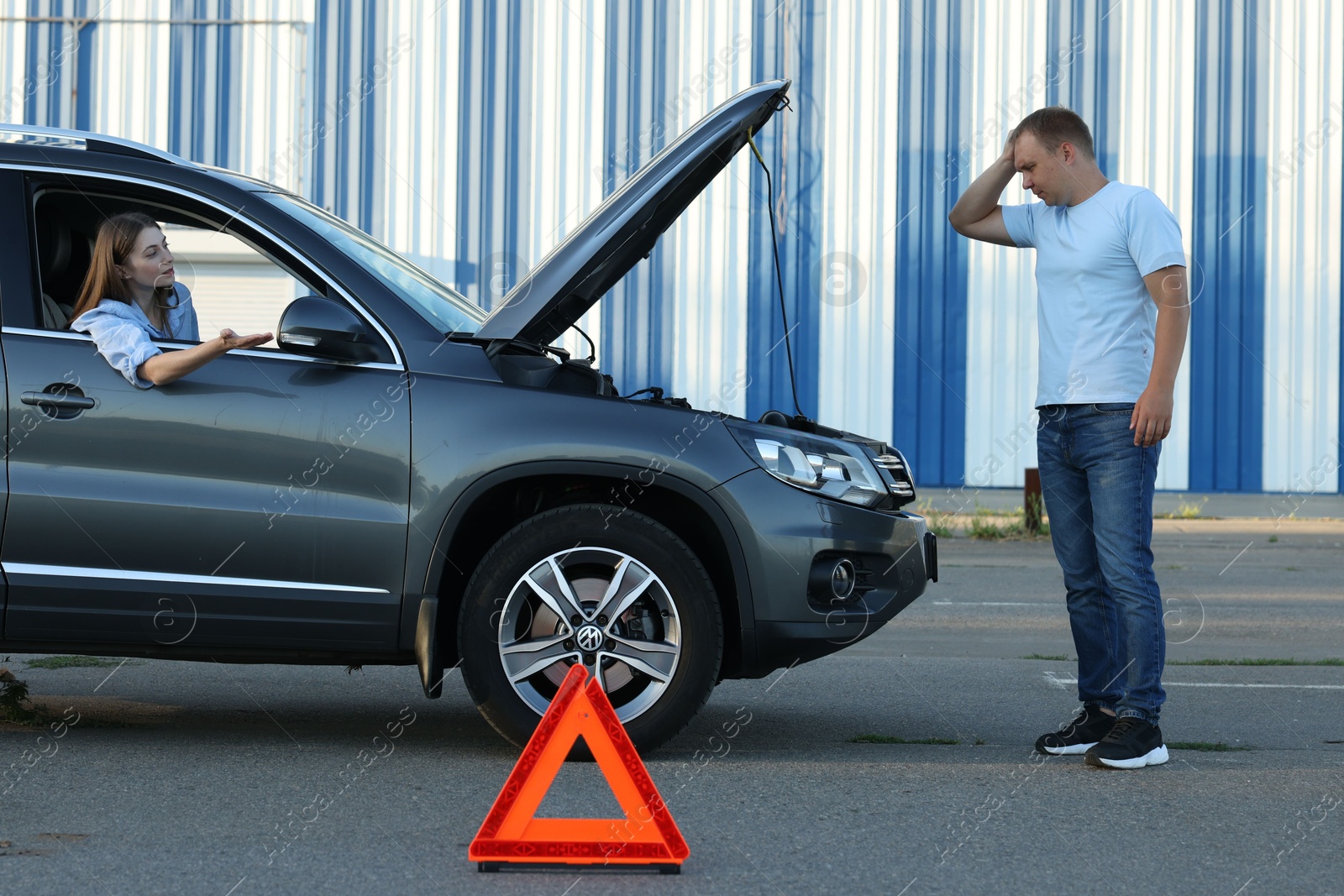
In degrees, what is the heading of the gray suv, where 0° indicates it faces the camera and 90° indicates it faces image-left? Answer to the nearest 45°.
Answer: approximately 270°

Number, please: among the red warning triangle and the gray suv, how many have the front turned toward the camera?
1

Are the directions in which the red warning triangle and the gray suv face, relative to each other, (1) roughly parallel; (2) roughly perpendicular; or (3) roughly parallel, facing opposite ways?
roughly perpendicular

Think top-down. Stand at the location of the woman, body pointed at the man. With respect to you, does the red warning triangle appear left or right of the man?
right

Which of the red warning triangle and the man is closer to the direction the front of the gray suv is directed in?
the man

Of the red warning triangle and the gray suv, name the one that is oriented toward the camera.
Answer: the red warning triangle

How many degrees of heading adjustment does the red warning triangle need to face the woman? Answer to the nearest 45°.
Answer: approximately 135° to its right

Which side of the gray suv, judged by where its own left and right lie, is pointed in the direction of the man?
front

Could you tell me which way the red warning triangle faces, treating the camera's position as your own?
facing the viewer

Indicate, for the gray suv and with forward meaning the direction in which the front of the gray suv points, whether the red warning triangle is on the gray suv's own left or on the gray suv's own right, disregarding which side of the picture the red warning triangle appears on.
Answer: on the gray suv's own right

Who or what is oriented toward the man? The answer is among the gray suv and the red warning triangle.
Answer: the gray suv
